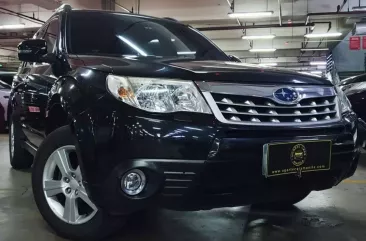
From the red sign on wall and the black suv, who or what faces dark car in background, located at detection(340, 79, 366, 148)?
the red sign on wall

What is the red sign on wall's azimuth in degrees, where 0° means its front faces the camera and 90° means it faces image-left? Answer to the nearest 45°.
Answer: approximately 0°

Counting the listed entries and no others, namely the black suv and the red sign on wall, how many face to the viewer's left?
0

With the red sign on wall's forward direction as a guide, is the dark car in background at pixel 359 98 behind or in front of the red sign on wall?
in front

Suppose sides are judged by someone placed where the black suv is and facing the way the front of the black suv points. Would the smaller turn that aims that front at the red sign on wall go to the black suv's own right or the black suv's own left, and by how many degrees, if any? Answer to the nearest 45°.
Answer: approximately 90° to the black suv's own left

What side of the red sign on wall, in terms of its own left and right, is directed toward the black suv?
front

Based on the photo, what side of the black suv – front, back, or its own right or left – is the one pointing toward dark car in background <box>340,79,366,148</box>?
left
